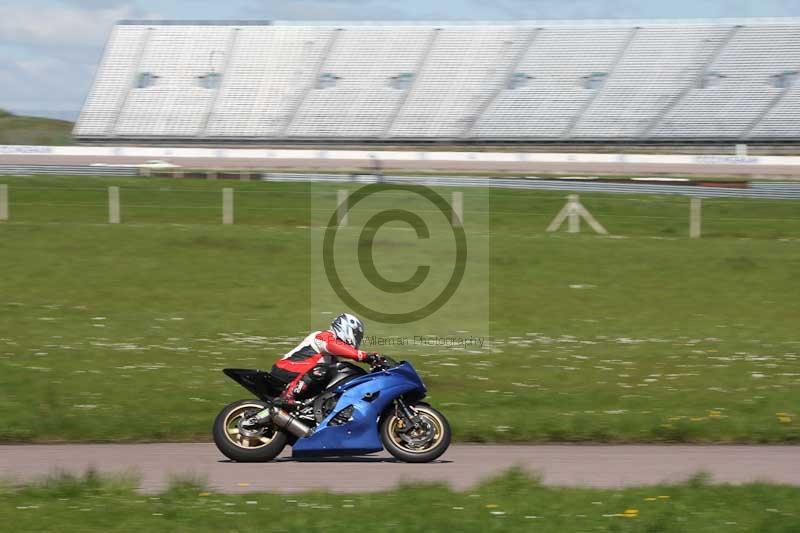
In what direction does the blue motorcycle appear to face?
to the viewer's right

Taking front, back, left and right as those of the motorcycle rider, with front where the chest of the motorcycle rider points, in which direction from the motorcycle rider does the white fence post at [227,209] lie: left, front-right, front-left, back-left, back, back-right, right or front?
left

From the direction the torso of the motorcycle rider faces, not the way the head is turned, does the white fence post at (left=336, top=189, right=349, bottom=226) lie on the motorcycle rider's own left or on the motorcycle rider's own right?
on the motorcycle rider's own left

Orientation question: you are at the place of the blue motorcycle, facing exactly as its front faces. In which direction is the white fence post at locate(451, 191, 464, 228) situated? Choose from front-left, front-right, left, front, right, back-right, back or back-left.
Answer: left

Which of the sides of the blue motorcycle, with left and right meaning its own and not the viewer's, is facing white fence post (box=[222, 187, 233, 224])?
left

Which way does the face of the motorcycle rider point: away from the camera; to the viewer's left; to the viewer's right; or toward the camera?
to the viewer's right

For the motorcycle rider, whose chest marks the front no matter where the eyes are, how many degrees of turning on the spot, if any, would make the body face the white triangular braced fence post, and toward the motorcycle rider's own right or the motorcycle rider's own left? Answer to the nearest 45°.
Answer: approximately 90° to the motorcycle rider's own left

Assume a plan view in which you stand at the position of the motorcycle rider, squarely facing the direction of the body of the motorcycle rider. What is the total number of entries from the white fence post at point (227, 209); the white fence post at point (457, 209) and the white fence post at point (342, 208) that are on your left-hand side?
3

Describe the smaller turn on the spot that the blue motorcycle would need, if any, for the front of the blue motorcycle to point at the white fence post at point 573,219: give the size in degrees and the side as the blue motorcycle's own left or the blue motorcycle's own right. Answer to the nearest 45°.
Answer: approximately 90° to the blue motorcycle's own left

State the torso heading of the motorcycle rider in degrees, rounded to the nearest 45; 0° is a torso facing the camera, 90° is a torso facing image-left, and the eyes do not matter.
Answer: approximately 270°

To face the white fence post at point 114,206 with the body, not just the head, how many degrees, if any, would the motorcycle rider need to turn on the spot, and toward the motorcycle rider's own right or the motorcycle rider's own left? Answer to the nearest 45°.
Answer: approximately 90° to the motorcycle rider's own left

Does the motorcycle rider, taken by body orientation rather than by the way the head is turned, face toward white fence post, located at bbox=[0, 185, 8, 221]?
no

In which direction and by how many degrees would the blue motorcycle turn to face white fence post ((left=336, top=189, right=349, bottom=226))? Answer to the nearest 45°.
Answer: approximately 90° to its left

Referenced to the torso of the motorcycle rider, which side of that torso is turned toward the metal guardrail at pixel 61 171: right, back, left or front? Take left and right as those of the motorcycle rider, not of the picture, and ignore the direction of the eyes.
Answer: left

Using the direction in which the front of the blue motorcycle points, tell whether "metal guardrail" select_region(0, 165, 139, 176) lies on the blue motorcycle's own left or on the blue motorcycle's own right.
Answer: on the blue motorcycle's own left

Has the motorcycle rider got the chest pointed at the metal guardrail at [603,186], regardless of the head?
no
